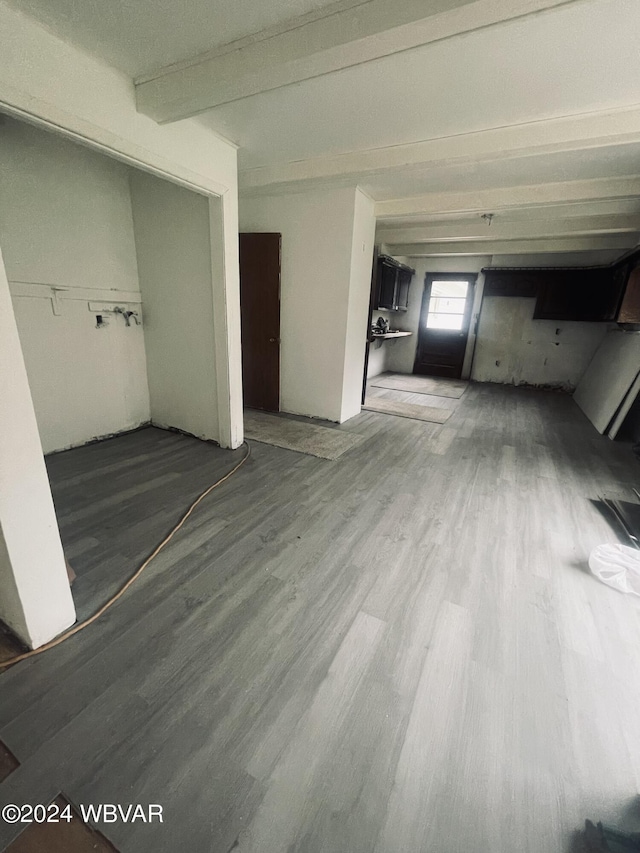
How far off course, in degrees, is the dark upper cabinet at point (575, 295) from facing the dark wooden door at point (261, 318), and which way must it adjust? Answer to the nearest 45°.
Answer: approximately 45° to its right

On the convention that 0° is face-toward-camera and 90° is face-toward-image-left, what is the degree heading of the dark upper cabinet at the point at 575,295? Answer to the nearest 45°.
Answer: approximately 0°

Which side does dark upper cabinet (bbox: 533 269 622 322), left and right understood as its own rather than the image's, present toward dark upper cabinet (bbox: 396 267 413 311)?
right

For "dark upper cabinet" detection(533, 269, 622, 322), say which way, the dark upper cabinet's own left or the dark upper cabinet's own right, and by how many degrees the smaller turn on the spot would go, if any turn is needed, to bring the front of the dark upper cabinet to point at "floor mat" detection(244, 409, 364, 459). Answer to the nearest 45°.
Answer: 0° — it already faces it

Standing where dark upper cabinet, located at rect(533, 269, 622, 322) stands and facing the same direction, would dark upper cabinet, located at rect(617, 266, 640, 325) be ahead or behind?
ahead

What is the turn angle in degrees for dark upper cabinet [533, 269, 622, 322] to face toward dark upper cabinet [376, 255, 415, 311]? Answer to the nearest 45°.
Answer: approximately 45° to its right

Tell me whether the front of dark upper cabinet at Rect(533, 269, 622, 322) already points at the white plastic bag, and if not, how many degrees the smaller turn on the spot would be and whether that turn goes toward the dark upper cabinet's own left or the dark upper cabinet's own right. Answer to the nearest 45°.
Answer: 0° — it already faces it

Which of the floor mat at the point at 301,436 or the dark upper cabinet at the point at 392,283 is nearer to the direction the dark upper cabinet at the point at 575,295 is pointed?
the floor mat

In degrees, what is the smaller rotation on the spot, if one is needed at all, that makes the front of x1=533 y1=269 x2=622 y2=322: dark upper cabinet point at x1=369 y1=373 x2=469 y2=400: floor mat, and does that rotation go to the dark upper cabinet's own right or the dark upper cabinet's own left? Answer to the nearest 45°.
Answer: approximately 45° to the dark upper cabinet's own right

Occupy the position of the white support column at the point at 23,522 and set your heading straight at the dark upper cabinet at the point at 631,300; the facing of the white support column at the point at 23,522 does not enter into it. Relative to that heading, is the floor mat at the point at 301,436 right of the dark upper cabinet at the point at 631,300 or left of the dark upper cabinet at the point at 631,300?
left

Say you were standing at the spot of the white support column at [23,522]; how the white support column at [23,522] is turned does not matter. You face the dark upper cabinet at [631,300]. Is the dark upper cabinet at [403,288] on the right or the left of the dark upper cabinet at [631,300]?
left

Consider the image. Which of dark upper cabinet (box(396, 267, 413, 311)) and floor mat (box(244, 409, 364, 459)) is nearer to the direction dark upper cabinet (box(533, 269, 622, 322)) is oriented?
the floor mat
